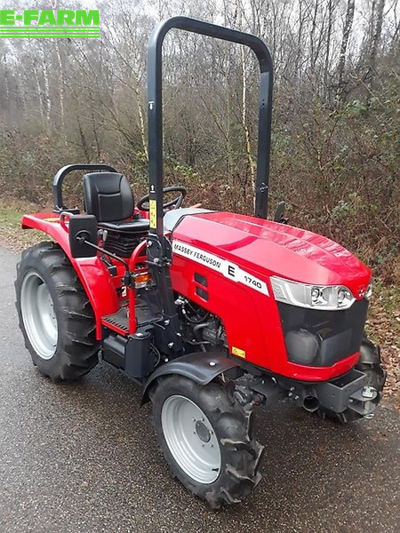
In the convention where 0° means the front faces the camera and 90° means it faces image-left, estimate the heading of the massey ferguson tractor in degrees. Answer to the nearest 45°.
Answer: approximately 315°

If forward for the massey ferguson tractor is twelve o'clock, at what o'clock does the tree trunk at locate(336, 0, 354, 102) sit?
The tree trunk is roughly at 8 o'clock from the massey ferguson tractor.
